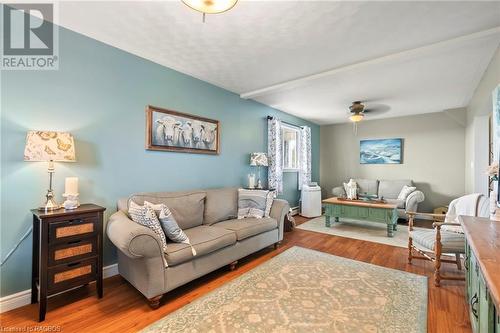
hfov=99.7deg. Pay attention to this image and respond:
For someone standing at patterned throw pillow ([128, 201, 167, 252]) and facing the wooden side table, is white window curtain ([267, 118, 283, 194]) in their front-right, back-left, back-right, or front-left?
back-right

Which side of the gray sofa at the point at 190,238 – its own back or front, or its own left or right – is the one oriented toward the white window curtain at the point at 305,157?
left

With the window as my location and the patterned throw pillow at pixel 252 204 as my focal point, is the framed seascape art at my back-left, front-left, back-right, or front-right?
back-left

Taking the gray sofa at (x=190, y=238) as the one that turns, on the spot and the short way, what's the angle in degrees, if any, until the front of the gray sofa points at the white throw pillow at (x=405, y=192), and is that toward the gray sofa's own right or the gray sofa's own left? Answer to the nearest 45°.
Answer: approximately 45° to the gray sofa's own left

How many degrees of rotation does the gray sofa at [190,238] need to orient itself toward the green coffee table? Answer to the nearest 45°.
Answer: approximately 45° to its left

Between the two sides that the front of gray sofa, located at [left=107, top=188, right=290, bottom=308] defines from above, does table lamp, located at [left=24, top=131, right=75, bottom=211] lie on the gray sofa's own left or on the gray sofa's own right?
on the gray sofa's own right

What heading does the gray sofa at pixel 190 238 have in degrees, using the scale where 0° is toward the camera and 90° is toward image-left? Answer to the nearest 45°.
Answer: approximately 315°

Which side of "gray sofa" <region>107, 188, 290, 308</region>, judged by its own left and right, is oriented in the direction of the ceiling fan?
left

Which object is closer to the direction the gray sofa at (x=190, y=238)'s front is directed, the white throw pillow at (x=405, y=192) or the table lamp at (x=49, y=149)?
the white throw pillow

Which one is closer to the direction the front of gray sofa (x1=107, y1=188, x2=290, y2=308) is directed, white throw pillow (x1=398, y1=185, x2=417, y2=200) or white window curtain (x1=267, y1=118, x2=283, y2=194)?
the white throw pillow

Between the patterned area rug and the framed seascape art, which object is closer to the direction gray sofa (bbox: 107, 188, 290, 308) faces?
the patterned area rug

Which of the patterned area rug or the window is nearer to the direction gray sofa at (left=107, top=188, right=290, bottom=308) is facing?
the patterned area rug
